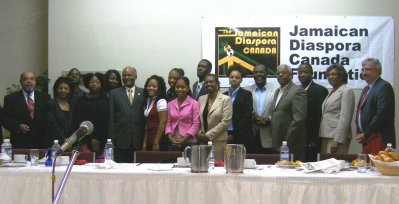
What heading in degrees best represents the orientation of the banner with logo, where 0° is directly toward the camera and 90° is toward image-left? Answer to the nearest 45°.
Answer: approximately 0°

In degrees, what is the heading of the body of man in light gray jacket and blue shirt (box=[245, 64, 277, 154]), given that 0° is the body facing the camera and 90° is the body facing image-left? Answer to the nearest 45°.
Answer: approximately 0°

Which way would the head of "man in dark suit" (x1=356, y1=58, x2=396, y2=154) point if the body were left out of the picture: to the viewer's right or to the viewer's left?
to the viewer's left

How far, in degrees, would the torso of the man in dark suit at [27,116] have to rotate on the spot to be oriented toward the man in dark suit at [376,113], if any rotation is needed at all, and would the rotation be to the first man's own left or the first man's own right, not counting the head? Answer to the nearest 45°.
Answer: approximately 45° to the first man's own left

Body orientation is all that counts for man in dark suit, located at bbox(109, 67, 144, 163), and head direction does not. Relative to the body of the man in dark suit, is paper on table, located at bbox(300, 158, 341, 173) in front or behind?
in front

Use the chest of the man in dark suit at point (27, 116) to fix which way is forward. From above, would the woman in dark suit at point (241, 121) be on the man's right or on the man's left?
on the man's left

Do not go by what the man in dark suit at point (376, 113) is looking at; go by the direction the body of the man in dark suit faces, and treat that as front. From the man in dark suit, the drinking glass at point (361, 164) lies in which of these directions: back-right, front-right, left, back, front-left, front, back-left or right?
front-left

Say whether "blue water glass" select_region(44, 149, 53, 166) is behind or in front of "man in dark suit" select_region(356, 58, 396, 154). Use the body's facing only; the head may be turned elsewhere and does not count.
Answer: in front

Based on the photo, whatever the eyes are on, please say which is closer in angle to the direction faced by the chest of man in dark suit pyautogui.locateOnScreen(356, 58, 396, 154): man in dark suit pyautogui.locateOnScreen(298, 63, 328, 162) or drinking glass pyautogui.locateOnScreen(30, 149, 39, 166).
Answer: the drinking glass
